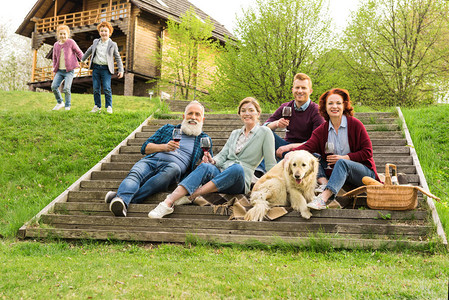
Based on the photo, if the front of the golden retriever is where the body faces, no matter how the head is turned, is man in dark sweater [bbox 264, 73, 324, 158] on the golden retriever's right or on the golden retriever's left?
on the golden retriever's left

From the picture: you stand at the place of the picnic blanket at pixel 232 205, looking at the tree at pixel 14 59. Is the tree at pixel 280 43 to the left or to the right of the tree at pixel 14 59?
right

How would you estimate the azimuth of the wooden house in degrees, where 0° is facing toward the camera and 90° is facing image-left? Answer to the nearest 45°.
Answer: approximately 45°

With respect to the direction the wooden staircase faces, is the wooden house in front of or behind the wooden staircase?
behind

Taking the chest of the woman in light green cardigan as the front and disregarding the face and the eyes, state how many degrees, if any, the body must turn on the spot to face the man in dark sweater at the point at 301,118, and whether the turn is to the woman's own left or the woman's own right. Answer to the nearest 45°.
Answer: approximately 180°

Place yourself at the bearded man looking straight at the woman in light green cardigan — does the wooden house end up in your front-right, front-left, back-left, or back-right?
back-left
